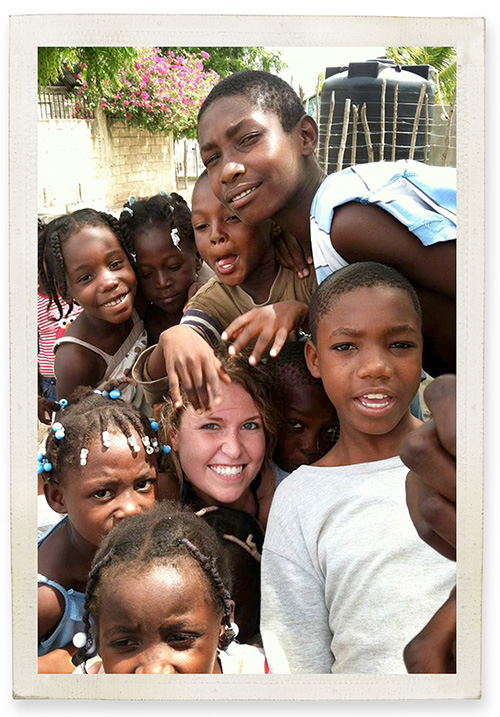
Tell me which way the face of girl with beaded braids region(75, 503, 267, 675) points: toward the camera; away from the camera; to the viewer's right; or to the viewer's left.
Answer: toward the camera

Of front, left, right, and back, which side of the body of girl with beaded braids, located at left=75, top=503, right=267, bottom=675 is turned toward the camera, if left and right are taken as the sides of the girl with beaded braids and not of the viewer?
front

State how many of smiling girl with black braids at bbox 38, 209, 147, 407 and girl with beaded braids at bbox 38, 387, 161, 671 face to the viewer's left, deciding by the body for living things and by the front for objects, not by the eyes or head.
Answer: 0

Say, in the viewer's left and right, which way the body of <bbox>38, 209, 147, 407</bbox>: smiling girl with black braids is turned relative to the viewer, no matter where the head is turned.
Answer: facing the viewer and to the right of the viewer

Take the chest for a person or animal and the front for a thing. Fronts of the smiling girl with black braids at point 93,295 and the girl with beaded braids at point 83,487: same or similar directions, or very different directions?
same or similar directions

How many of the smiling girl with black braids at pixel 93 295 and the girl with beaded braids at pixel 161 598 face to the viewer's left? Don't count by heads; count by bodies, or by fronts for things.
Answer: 0

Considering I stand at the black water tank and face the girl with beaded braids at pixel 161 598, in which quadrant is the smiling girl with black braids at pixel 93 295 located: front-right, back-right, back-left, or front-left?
front-right

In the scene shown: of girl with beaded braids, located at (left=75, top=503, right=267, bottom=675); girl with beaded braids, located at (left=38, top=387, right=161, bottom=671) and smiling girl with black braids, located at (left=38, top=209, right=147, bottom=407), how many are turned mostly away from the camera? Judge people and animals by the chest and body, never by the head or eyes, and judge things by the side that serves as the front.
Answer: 0

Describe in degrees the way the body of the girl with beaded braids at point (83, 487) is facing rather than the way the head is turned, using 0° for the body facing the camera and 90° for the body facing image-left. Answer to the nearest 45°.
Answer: approximately 315°
